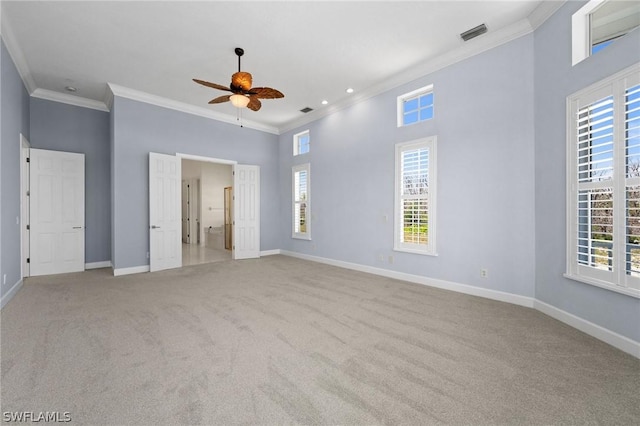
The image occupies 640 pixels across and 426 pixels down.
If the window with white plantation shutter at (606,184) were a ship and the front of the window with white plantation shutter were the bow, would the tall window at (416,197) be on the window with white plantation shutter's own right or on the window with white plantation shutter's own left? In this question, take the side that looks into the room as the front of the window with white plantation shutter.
on the window with white plantation shutter's own right

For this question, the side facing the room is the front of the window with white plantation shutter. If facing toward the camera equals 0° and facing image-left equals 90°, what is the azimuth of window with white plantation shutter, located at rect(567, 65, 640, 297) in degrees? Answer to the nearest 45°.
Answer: approximately 45°

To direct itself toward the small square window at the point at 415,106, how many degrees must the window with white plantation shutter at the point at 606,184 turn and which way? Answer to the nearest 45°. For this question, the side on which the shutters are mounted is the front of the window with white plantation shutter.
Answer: approximately 45° to its right

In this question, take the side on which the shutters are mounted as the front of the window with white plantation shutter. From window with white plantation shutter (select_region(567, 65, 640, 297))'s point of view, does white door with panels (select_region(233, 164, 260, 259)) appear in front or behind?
in front

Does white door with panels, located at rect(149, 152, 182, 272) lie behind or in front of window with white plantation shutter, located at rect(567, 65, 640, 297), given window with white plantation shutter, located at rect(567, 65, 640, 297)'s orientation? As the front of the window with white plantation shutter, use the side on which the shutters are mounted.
in front

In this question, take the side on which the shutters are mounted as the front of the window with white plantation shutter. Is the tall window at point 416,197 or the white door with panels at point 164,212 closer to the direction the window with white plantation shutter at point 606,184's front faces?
the white door with panels

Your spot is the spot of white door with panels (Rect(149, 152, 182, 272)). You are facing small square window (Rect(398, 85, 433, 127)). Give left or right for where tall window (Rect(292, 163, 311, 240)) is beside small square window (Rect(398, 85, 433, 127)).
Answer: left

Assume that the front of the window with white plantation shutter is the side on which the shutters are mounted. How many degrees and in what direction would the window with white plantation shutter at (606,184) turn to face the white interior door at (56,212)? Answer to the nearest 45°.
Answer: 0° — it already faces it

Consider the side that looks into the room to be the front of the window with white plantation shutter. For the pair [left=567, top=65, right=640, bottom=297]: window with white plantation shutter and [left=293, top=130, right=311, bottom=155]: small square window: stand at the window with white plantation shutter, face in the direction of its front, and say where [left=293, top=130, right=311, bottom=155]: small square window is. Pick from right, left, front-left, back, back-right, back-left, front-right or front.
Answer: front-right
